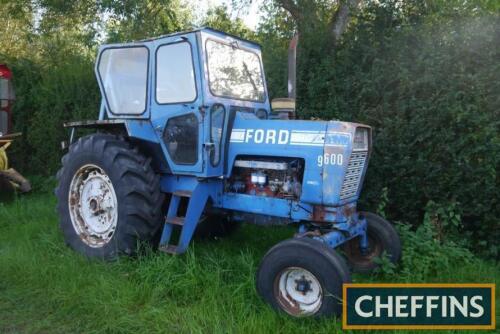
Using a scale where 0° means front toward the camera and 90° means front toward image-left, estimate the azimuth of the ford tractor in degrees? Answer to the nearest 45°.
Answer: approximately 315°
